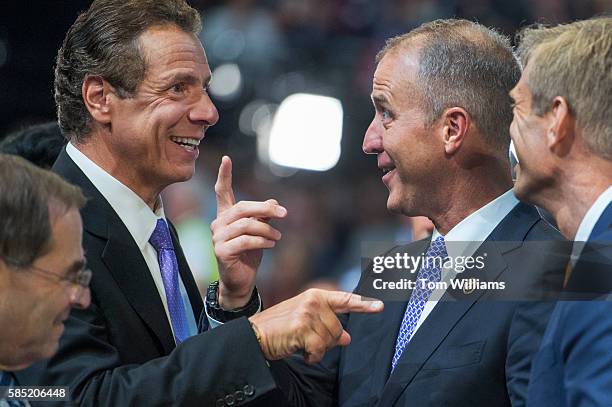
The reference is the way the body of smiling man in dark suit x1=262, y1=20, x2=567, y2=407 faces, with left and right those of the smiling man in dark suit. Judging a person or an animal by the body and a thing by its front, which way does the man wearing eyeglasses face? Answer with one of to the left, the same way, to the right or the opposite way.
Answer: the opposite way

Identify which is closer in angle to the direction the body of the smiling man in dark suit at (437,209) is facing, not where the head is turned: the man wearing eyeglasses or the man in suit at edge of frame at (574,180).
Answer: the man wearing eyeglasses

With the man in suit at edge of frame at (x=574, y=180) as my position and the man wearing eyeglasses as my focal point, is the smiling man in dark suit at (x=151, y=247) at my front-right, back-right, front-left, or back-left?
front-right

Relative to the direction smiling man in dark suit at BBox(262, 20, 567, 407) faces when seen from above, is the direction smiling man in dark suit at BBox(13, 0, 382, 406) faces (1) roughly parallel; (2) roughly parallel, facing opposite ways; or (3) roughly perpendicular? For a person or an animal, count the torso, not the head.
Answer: roughly perpendicular

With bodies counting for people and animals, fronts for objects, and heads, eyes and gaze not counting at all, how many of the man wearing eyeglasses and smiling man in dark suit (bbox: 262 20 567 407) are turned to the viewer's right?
1

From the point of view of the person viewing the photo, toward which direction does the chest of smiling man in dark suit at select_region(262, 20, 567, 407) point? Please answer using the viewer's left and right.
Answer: facing the viewer and to the left of the viewer

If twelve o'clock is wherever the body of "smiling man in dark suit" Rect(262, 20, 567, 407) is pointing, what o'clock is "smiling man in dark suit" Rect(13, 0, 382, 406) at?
"smiling man in dark suit" Rect(13, 0, 382, 406) is roughly at 1 o'clock from "smiling man in dark suit" Rect(262, 20, 567, 407).

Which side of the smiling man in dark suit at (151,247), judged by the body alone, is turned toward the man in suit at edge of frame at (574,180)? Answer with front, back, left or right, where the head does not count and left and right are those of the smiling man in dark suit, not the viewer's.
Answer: front

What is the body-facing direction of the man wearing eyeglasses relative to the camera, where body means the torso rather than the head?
to the viewer's right

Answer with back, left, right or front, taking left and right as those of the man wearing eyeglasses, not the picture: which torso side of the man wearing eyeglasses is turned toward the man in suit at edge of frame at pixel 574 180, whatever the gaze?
front

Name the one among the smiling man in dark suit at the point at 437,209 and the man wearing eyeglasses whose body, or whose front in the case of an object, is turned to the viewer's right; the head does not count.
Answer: the man wearing eyeglasses

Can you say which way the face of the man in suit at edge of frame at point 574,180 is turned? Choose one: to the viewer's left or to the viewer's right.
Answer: to the viewer's left

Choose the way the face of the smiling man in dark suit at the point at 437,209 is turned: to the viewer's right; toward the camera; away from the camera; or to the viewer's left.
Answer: to the viewer's left
